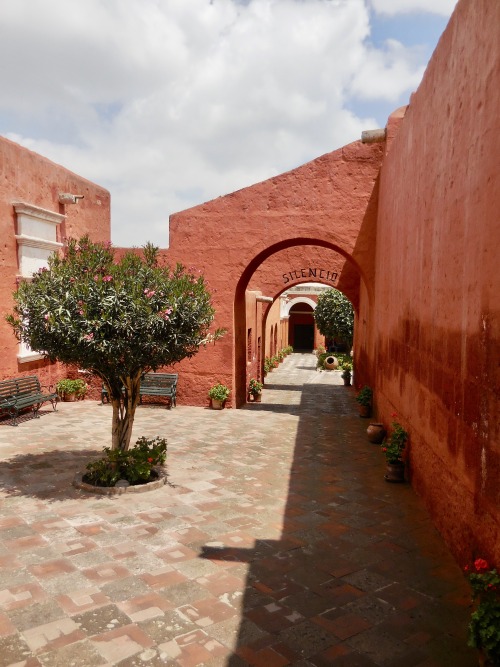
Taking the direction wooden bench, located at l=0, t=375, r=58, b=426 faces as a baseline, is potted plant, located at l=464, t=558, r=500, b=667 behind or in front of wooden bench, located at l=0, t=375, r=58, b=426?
in front

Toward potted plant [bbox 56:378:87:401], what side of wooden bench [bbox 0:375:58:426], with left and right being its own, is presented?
left

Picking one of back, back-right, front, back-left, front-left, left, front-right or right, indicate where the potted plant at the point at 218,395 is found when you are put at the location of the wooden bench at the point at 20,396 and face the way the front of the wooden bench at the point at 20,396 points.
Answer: front-left

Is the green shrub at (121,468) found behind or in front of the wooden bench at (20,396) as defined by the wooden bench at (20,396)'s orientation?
in front

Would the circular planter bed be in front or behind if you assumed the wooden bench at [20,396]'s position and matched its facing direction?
in front

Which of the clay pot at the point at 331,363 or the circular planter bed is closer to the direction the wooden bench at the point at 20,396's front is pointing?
the circular planter bed

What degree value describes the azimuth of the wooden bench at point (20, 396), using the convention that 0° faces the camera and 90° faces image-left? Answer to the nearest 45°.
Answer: approximately 315°

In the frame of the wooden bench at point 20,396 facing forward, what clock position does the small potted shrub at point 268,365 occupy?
The small potted shrub is roughly at 9 o'clock from the wooden bench.

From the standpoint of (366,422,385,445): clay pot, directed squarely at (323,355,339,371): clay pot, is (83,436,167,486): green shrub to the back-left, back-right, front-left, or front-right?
back-left

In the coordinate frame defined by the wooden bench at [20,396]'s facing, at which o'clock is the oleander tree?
The oleander tree is roughly at 1 o'clock from the wooden bench.

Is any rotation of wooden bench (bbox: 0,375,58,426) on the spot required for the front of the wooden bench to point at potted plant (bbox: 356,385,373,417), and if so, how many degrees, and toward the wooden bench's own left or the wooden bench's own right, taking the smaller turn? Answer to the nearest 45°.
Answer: approximately 45° to the wooden bench's own left

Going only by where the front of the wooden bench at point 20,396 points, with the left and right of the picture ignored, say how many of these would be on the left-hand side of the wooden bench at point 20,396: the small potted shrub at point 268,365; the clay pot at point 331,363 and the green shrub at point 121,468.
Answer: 2

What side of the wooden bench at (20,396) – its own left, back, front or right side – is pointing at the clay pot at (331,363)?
left

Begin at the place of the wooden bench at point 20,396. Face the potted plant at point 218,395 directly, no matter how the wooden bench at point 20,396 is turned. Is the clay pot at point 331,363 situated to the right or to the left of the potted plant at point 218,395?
left

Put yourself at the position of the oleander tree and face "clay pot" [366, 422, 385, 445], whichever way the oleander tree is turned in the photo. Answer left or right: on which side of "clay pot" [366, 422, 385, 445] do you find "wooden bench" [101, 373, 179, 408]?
left

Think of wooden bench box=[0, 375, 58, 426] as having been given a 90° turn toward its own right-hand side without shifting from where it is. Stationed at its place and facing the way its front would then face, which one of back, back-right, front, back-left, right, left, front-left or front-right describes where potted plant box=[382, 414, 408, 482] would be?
left

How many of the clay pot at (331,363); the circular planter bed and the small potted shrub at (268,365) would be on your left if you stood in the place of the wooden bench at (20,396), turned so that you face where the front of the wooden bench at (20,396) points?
2
